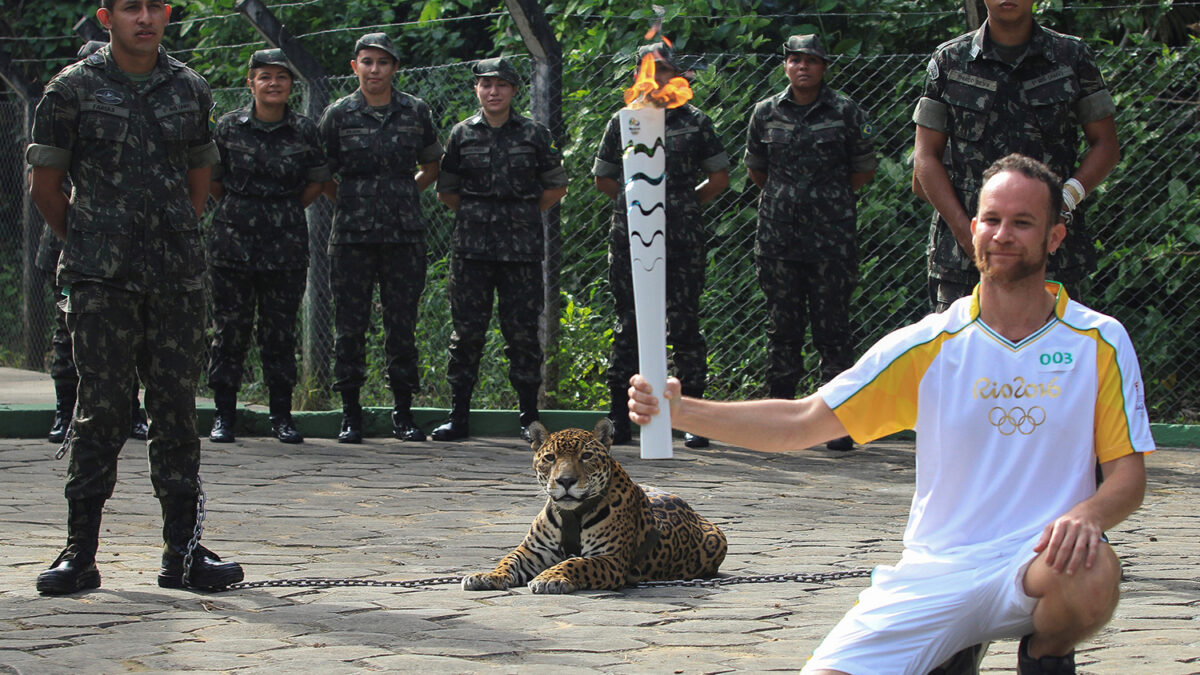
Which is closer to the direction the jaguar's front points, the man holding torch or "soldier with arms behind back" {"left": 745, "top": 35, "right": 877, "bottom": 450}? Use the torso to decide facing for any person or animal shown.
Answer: the man holding torch

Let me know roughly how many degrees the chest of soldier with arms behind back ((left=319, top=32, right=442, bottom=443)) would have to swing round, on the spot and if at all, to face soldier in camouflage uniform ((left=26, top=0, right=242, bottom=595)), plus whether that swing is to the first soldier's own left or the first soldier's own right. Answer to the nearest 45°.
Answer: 0° — they already face them

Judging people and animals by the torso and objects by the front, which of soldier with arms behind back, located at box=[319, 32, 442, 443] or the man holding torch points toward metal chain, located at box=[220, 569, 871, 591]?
the soldier with arms behind back

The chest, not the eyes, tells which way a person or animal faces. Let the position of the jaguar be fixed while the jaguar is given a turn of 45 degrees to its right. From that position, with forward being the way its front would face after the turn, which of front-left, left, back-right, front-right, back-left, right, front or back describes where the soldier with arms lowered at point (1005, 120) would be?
back

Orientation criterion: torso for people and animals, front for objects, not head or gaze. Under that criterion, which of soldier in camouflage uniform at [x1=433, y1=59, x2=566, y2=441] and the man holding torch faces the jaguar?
the soldier in camouflage uniform

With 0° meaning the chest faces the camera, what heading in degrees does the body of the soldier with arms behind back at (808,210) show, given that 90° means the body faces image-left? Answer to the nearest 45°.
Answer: approximately 0°

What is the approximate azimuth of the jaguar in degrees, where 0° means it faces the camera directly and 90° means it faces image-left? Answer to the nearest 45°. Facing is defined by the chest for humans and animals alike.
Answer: approximately 45°

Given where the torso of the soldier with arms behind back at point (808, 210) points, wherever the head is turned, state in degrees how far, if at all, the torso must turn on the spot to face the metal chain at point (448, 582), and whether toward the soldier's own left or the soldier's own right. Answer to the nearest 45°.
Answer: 0° — they already face it
